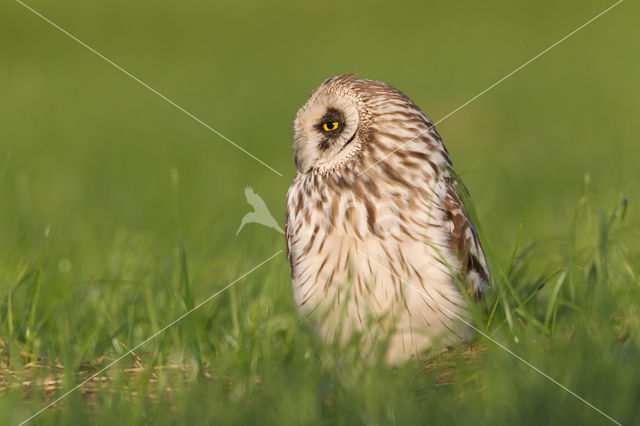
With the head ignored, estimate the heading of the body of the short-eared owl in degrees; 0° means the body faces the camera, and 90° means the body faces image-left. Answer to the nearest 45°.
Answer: approximately 45°
